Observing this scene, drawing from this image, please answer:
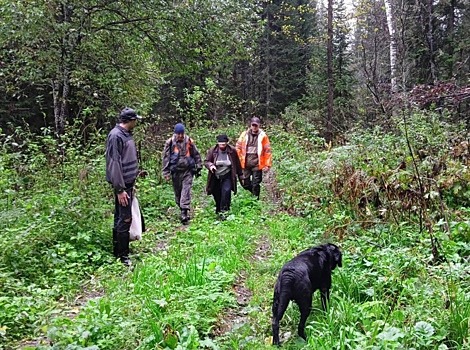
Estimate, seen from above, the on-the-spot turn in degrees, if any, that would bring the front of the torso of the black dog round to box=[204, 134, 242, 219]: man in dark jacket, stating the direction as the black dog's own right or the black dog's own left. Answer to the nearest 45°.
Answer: approximately 45° to the black dog's own left

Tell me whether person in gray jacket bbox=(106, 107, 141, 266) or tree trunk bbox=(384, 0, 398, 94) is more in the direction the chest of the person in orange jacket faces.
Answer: the person in gray jacket

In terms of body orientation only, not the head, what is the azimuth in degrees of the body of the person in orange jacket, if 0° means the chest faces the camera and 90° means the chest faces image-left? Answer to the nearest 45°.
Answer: approximately 0°

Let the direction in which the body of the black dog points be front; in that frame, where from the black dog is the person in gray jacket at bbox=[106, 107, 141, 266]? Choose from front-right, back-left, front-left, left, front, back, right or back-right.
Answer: left

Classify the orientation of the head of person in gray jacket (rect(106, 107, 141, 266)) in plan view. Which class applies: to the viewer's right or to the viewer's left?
to the viewer's right

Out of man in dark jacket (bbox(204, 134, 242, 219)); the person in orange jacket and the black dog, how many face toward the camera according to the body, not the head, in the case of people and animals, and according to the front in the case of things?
2

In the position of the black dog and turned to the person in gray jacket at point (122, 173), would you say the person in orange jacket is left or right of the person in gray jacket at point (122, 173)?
right

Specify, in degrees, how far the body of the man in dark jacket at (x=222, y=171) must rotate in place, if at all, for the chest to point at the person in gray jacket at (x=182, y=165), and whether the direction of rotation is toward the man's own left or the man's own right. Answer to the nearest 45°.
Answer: approximately 90° to the man's own right

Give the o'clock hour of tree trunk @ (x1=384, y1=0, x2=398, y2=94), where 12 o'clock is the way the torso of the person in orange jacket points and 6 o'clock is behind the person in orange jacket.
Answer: The tree trunk is roughly at 7 o'clock from the person in orange jacket.

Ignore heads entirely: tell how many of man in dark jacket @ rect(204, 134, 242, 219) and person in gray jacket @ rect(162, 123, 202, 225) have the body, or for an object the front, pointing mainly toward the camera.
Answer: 2
